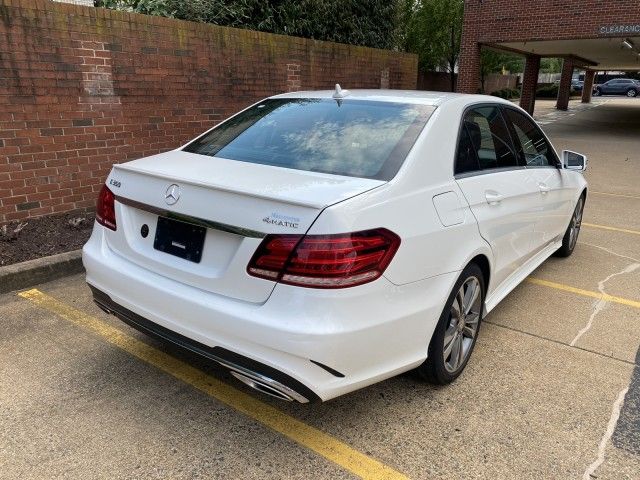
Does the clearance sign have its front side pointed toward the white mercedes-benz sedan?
yes

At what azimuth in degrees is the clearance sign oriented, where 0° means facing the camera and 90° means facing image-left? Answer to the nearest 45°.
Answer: approximately 0°

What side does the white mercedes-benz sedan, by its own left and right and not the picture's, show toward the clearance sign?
front

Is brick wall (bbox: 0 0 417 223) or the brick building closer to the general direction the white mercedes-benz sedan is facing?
the brick building

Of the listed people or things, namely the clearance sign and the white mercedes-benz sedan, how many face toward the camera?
1

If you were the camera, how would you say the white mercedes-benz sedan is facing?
facing away from the viewer and to the right of the viewer

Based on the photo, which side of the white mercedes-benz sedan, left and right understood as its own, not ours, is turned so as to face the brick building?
front

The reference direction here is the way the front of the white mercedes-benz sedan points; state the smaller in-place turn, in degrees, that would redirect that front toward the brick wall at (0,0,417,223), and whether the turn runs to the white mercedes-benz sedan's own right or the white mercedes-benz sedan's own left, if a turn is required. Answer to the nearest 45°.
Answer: approximately 90° to the white mercedes-benz sedan's own left

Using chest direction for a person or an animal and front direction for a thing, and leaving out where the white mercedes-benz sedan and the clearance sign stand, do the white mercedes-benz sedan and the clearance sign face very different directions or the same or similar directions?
very different directions

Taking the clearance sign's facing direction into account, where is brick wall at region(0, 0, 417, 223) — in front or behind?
in front
